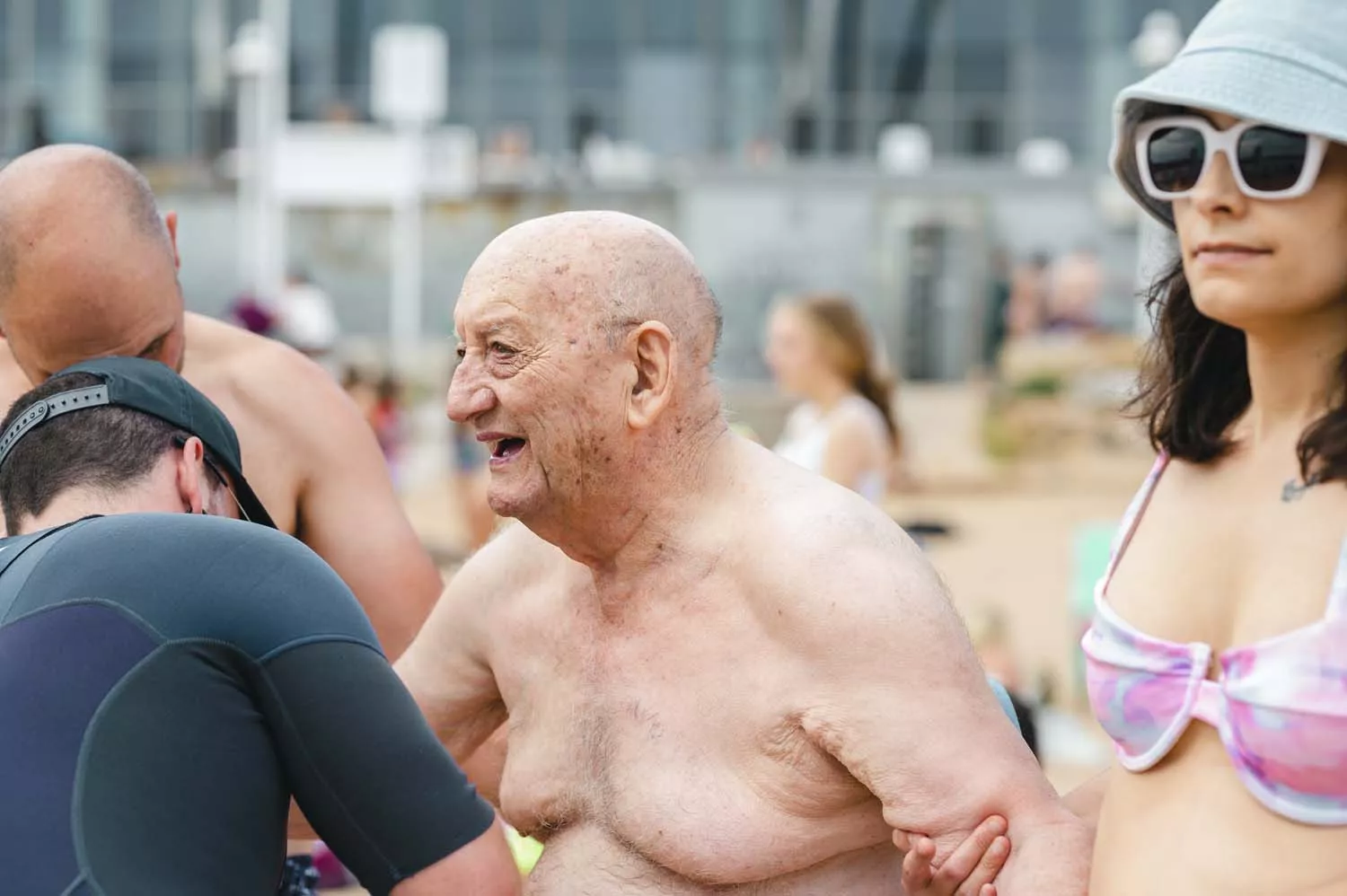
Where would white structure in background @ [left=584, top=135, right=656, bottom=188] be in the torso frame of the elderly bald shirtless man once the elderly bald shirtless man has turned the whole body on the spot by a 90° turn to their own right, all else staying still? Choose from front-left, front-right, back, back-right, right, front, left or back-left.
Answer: front-right

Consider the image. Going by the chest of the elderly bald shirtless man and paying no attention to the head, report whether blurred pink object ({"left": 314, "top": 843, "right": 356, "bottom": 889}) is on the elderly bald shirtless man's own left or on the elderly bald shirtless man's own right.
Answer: on the elderly bald shirtless man's own right

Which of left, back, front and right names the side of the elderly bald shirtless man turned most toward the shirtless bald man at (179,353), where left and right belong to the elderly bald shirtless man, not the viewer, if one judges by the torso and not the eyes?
right

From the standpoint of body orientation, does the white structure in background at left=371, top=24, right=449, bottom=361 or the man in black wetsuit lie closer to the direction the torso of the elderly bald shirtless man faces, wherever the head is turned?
the man in black wetsuit

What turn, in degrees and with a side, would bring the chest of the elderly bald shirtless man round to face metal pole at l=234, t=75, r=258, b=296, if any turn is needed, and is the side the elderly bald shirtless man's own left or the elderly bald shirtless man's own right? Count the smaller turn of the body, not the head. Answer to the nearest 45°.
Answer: approximately 135° to the elderly bald shirtless man's own right

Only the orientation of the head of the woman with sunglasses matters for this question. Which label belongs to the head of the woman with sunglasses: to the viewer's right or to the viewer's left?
to the viewer's left

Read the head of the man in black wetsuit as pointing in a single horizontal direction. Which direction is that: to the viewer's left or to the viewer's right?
to the viewer's right

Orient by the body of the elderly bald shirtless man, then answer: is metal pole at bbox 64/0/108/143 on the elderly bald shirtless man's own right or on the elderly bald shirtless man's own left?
on the elderly bald shirtless man's own right

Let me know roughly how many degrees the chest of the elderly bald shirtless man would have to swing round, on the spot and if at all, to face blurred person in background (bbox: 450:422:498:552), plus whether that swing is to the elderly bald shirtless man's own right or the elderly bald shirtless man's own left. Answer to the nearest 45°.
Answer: approximately 135° to the elderly bald shirtless man's own right

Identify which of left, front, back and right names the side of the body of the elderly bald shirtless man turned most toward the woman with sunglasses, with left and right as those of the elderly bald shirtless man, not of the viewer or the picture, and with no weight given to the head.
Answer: left

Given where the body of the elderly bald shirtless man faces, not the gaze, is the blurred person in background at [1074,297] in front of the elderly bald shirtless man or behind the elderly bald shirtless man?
behind

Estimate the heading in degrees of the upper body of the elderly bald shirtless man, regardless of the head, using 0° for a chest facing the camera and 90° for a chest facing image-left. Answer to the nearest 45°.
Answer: approximately 45°

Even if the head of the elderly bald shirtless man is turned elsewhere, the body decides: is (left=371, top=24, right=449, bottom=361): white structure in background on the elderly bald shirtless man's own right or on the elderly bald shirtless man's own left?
on the elderly bald shirtless man's own right

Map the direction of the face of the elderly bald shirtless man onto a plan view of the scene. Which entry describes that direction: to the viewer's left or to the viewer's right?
to the viewer's left
